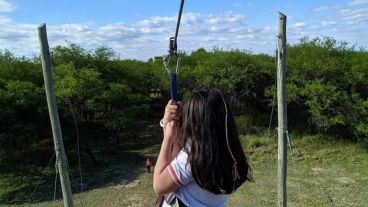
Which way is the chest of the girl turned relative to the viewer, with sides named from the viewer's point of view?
facing away from the viewer and to the left of the viewer

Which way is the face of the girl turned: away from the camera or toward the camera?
away from the camera

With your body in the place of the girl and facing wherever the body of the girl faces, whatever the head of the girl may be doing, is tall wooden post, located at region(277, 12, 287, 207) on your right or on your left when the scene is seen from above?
on your right
